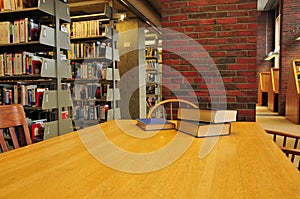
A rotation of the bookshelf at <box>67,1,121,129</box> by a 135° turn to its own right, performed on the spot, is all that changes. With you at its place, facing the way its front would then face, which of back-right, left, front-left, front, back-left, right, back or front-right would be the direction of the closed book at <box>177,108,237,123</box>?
back

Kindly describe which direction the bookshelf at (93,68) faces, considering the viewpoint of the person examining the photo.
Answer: facing the viewer and to the left of the viewer

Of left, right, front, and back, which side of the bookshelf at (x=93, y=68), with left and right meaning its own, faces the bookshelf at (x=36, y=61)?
front

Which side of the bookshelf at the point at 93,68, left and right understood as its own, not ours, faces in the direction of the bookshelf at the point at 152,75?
back

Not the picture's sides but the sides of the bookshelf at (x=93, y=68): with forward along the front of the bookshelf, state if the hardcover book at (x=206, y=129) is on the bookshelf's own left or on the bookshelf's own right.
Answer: on the bookshelf's own left

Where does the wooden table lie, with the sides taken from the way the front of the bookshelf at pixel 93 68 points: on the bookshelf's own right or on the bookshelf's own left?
on the bookshelf's own left

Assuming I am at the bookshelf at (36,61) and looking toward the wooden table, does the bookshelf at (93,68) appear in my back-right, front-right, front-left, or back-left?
back-left

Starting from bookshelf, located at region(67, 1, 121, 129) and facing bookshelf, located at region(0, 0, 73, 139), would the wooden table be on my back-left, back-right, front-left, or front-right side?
front-left
